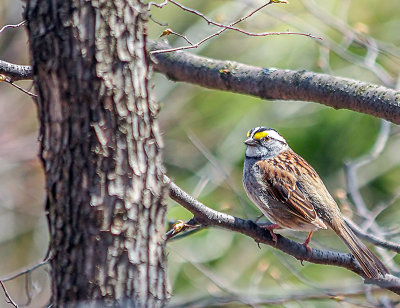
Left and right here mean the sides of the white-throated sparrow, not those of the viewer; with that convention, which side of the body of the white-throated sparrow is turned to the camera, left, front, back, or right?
left

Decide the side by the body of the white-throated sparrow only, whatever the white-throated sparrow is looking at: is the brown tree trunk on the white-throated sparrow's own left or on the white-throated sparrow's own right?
on the white-throated sparrow's own left
